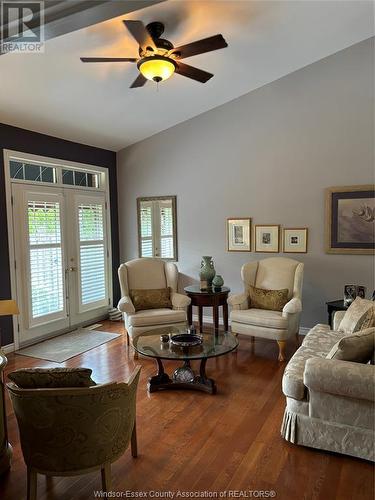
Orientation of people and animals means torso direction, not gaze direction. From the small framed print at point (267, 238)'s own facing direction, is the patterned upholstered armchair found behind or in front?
in front

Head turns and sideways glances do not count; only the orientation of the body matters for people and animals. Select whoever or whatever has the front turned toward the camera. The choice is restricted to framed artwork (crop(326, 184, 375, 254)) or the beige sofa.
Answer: the framed artwork

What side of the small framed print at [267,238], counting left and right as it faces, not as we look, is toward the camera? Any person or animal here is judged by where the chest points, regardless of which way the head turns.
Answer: front

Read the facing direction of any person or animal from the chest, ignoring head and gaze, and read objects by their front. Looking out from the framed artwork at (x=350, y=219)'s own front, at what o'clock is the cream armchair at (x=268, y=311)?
The cream armchair is roughly at 2 o'clock from the framed artwork.

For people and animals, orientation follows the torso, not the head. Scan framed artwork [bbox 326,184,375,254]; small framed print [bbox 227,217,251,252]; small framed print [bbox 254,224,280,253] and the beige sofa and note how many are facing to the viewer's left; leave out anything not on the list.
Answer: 1

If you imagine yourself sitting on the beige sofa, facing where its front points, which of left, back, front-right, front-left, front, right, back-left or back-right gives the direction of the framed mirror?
front-right

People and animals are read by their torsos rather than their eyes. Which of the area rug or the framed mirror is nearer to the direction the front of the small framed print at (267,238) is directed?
the area rug

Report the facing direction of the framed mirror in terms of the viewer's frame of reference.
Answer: facing the viewer and to the left of the viewer

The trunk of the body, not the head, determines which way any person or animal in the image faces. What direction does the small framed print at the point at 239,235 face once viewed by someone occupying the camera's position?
facing the viewer

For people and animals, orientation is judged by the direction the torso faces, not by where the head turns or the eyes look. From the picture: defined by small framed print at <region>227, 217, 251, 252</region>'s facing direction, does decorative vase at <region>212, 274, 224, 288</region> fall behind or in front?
in front

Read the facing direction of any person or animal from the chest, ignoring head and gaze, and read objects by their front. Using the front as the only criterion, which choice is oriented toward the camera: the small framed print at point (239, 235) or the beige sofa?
the small framed print

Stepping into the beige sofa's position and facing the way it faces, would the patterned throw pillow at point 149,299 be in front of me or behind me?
in front

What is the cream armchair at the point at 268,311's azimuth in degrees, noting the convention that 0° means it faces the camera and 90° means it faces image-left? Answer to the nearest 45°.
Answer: approximately 45°

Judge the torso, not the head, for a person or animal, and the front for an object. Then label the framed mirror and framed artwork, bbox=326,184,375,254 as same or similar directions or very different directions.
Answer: same or similar directions

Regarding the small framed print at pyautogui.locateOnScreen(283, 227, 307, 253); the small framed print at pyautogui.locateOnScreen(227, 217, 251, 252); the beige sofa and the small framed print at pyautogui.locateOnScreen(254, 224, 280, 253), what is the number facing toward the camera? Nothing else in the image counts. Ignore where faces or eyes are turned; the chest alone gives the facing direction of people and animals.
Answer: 3

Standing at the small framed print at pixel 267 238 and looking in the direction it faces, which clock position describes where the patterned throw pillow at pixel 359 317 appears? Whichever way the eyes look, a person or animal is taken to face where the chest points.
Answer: The patterned throw pillow is roughly at 11 o'clock from the small framed print.

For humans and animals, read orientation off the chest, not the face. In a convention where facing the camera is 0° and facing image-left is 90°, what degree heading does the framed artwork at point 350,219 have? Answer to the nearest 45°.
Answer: approximately 0°
